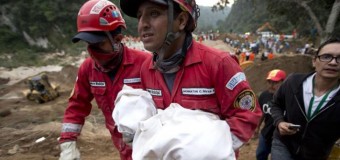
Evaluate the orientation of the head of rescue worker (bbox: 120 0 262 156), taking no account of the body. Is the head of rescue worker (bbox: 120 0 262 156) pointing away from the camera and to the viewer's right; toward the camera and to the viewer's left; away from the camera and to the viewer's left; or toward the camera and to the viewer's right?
toward the camera and to the viewer's left

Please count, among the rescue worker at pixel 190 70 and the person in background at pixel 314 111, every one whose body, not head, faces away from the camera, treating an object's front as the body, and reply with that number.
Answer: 0

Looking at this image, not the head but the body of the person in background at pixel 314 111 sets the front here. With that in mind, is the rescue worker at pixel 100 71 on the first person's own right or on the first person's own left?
on the first person's own right

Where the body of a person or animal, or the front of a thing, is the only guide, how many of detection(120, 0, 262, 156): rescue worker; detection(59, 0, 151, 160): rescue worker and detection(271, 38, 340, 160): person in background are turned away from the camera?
0

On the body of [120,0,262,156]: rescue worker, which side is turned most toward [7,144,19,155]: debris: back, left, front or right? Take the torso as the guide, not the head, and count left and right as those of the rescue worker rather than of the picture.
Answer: right

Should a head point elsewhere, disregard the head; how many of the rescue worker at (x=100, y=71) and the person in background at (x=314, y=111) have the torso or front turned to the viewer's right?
0

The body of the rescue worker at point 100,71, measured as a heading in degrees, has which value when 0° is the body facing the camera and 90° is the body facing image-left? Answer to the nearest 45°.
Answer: approximately 45°

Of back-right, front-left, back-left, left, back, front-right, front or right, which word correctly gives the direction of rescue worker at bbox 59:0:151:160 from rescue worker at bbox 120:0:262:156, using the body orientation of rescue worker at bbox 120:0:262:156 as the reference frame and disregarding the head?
right

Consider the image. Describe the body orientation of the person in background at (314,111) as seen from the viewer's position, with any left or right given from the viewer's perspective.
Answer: facing the viewer
